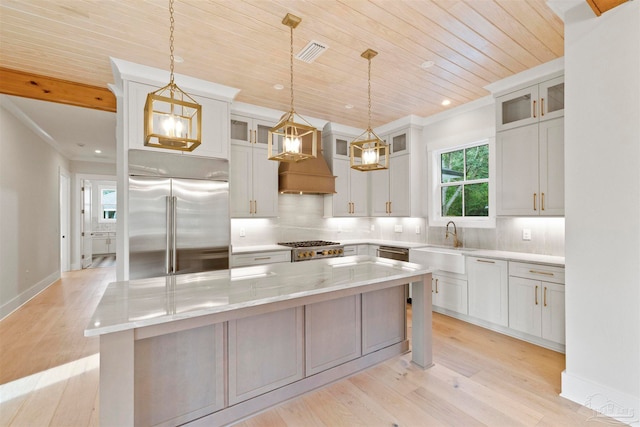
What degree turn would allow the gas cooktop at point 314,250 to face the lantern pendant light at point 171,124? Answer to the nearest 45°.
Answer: approximately 45° to its right

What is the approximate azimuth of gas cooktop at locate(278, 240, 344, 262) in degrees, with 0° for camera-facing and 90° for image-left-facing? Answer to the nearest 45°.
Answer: approximately 315°

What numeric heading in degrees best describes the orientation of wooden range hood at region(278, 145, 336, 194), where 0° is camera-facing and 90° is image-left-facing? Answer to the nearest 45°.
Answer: approximately 315°

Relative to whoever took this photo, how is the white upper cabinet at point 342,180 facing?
facing the viewer and to the right of the viewer

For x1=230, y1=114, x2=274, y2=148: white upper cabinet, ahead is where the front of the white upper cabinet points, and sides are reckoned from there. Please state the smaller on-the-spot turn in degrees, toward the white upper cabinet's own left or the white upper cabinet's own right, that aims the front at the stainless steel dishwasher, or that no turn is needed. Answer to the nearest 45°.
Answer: approximately 45° to the white upper cabinet's own left

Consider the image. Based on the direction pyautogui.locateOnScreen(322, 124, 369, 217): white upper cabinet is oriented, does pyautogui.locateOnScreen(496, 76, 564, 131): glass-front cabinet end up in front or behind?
in front

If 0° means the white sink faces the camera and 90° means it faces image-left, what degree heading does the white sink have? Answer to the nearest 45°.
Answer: approximately 45°

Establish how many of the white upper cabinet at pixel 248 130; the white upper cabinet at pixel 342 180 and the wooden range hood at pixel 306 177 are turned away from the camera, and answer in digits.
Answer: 0

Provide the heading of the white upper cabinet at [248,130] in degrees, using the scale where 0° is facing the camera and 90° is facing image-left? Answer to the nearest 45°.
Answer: approximately 315°
